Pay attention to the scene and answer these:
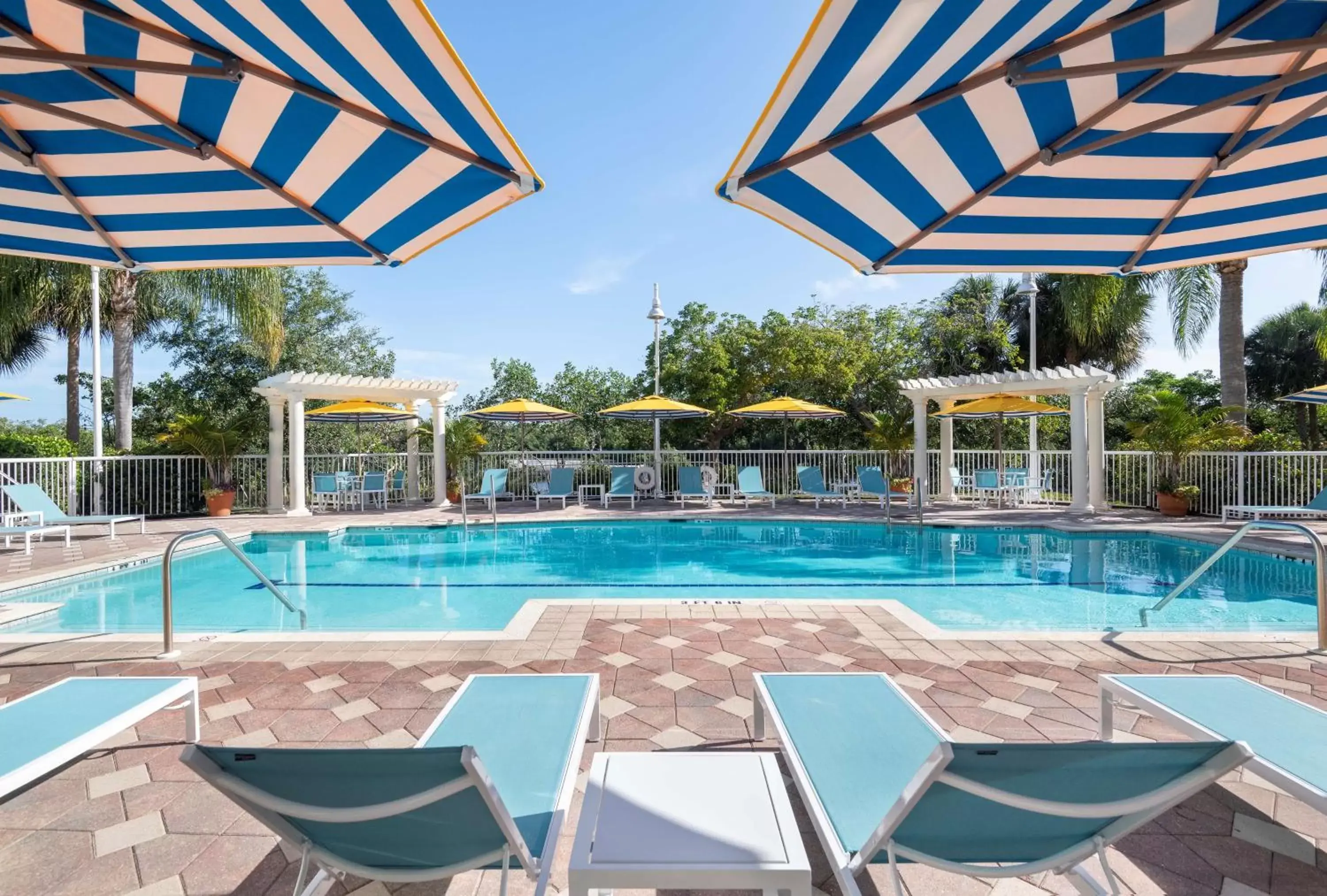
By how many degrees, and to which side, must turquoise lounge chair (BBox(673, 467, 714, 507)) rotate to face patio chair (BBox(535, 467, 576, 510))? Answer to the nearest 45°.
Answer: approximately 135° to its right

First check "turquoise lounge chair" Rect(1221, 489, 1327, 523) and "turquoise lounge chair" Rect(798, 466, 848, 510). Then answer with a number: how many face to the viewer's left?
1

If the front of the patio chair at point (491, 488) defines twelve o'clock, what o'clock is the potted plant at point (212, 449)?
The potted plant is roughly at 2 o'clock from the patio chair.

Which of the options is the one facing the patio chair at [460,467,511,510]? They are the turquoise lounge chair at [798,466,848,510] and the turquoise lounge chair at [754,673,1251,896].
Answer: the turquoise lounge chair at [754,673,1251,896]

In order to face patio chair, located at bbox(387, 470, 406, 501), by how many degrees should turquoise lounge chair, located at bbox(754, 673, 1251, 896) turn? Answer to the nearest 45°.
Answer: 0° — it already faces it

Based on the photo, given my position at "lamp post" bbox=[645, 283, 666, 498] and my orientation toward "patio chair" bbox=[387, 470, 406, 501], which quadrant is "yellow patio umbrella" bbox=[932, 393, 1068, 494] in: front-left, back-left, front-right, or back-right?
back-left

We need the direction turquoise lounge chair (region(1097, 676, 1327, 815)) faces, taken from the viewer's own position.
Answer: facing away from the viewer and to the left of the viewer
